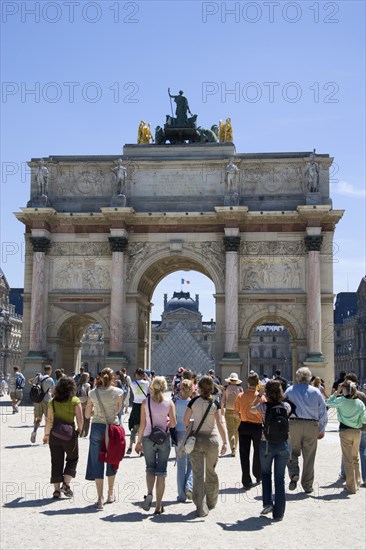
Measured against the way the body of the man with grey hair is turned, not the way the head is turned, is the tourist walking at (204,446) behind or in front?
behind

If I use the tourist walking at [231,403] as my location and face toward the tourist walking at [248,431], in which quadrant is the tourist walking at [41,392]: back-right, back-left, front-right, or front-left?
back-right

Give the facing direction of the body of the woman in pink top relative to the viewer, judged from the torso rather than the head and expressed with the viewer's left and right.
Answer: facing away from the viewer

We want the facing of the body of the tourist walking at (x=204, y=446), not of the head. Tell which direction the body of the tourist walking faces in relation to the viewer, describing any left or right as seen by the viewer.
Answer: facing away from the viewer

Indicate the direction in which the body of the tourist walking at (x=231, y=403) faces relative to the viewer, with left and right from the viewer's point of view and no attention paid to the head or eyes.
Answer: facing away from the viewer

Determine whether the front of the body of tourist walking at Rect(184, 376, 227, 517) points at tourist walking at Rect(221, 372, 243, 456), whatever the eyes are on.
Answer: yes

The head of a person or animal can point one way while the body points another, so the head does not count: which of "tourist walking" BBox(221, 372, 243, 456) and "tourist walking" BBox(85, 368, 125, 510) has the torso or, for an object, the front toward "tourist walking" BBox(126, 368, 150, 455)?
"tourist walking" BBox(85, 368, 125, 510)

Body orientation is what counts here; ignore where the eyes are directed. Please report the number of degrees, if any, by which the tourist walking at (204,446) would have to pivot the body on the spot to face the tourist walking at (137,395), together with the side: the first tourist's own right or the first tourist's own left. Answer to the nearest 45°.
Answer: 0° — they already face them

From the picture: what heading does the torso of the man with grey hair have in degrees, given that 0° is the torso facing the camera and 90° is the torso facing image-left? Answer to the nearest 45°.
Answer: approximately 180°

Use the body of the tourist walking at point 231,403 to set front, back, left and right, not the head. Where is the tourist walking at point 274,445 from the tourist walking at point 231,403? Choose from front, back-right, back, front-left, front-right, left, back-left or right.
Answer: back

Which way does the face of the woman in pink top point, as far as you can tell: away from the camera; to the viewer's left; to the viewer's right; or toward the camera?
away from the camera

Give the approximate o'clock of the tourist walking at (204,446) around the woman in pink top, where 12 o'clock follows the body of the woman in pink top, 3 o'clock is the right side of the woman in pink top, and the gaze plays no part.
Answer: The tourist walking is roughly at 3 o'clock from the woman in pink top.

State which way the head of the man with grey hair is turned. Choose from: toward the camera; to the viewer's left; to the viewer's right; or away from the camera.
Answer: away from the camera

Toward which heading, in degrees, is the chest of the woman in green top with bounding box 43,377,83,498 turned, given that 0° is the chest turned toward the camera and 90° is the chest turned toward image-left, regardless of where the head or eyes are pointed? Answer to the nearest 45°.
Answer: approximately 180°

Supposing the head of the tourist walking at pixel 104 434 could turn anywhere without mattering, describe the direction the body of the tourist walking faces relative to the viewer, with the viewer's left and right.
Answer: facing away from the viewer

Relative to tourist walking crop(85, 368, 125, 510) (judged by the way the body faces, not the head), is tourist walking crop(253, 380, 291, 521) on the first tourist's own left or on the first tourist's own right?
on the first tourist's own right
